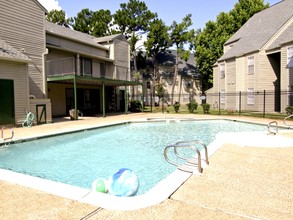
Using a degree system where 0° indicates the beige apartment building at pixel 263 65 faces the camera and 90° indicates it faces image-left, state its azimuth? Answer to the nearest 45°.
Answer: approximately 45°

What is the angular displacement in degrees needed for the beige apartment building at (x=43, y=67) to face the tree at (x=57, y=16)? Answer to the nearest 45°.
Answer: approximately 135° to its left

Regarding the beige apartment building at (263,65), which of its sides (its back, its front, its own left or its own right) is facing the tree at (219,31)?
right

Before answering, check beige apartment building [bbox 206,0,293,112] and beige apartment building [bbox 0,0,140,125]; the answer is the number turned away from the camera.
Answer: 0

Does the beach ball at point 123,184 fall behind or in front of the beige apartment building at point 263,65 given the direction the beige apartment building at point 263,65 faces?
in front

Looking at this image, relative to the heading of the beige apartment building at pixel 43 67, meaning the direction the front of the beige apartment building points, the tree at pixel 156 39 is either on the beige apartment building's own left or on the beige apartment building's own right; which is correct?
on the beige apartment building's own left

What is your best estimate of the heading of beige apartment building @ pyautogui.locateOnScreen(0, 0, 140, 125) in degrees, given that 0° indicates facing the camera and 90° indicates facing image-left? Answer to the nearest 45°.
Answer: approximately 315°

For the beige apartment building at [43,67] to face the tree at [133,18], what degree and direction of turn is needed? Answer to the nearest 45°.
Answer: approximately 90° to its left

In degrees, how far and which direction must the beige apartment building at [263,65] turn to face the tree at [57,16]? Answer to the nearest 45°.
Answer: approximately 45° to its right

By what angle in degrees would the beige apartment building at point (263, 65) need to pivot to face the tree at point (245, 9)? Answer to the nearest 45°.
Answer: approximately 135° to its right

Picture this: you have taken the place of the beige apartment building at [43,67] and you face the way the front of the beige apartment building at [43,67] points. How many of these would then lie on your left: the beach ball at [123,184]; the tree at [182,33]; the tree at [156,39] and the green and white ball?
2

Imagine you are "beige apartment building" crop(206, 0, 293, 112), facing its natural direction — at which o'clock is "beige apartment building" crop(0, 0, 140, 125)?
"beige apartment building" crop(0, 0, 140, 125) is roughly at 12 o'clock from "beige apartment building" crop(206, 0, 293, 112).

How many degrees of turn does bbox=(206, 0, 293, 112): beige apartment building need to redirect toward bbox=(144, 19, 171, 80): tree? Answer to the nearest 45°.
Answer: approximately 90° to its right

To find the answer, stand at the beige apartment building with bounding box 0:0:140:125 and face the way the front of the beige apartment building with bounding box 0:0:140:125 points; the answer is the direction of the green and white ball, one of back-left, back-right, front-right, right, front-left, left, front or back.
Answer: front-right
